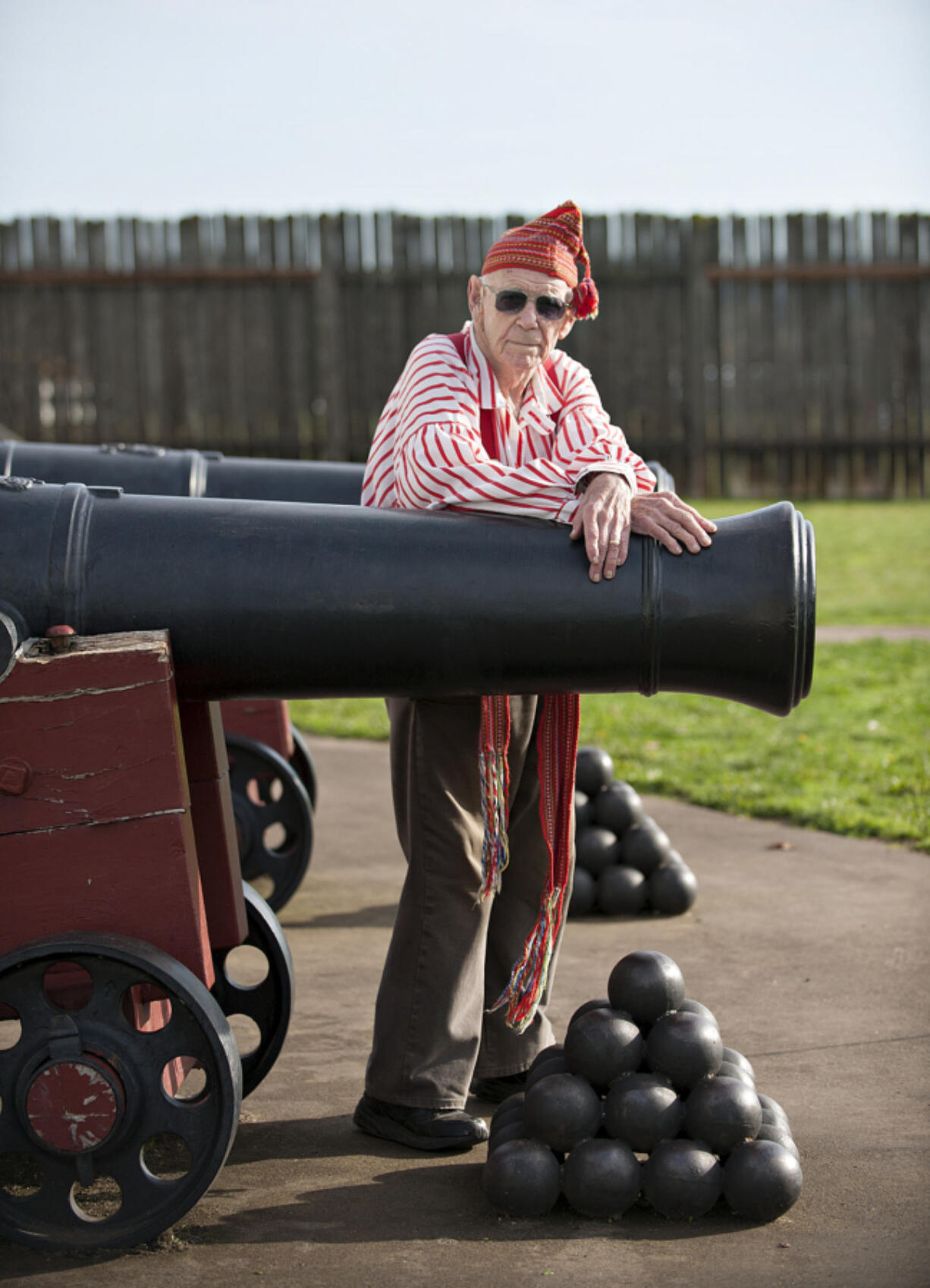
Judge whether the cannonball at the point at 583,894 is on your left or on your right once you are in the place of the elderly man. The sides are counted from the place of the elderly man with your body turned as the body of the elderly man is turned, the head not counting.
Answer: on your left

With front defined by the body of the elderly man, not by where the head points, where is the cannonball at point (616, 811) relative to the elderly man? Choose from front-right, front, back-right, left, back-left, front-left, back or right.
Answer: back-left

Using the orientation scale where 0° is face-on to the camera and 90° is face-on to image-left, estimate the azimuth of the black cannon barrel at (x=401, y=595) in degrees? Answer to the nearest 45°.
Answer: approximately 270°

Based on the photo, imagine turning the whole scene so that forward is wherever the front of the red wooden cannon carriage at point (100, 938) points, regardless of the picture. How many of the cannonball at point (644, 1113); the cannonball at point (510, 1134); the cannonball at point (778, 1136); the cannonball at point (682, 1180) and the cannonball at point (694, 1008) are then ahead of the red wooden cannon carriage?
5

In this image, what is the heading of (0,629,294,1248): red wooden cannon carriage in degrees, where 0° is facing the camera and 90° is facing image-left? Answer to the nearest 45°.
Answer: approximately 270°

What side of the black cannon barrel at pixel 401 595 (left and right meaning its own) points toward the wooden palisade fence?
left

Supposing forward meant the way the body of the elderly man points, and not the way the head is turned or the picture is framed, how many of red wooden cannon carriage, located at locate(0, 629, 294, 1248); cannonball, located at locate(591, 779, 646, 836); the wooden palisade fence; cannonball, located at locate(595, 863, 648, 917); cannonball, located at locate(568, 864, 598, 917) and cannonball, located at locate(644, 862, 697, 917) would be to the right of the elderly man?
1

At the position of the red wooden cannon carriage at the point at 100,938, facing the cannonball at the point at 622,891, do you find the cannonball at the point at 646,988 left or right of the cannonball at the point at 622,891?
right

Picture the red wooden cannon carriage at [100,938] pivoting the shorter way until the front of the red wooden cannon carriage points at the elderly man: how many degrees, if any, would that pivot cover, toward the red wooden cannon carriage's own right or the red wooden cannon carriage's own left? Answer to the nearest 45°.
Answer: approximately 45° to the red wooden cannon carriage's own left

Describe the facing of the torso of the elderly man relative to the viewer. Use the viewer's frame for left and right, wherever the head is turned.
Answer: facing the viewer and to the right of the viewer

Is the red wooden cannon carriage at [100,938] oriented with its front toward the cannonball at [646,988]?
yes
